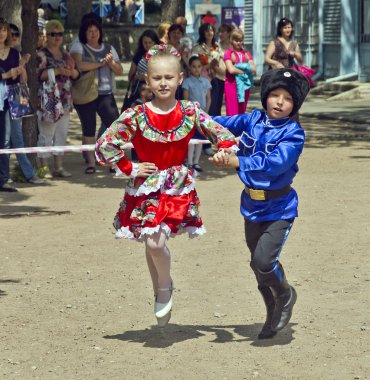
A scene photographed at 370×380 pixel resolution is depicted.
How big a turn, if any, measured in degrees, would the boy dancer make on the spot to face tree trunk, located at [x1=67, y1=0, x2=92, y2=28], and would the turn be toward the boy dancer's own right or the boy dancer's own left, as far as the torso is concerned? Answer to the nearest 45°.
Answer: approximately 135° to the boy dancer's own right

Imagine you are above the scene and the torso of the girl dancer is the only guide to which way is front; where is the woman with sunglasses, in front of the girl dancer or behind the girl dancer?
behind

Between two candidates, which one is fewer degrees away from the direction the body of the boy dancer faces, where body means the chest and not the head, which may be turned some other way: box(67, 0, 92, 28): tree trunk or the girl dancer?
the girl dancer

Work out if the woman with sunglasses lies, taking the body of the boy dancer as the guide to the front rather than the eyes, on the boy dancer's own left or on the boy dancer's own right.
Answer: on the boy dancer's own right

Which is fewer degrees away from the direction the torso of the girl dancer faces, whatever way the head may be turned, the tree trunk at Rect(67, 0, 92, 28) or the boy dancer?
the boy dancer

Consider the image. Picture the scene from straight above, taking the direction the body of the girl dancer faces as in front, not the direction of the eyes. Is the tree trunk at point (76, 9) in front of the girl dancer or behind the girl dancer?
behind

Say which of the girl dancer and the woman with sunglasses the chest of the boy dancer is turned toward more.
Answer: the girl dancer
